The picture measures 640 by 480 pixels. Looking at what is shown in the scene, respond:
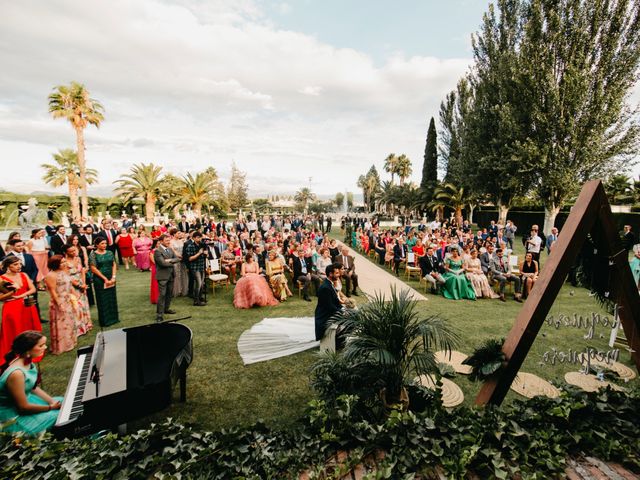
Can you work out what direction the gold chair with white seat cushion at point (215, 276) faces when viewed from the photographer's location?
facing the viewer and to the right of the viewer

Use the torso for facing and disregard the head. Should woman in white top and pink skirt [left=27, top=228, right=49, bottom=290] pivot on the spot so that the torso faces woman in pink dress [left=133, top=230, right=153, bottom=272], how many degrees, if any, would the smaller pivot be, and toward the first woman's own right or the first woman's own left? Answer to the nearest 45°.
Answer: approximately 90° to the first woman's own left

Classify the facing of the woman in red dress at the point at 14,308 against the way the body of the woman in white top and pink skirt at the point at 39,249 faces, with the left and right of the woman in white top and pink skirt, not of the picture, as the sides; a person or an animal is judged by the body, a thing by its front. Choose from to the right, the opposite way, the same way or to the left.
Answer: the same way

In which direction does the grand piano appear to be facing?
to the viewer's left

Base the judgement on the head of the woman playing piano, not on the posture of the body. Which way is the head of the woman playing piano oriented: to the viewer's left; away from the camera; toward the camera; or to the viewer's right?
to the viewer's right

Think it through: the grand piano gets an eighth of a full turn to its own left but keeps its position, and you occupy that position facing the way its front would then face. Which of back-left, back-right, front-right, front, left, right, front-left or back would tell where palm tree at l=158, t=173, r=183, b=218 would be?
back-right

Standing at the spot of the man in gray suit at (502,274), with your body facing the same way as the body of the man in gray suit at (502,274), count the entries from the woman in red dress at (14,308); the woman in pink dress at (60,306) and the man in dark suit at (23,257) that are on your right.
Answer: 3

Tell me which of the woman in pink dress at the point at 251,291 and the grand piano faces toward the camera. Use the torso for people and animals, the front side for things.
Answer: the woman in pink dress

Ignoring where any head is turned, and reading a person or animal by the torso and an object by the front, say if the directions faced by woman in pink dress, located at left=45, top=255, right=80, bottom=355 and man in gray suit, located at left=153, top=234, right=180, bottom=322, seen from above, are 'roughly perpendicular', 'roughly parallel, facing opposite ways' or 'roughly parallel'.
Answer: roughly parallel

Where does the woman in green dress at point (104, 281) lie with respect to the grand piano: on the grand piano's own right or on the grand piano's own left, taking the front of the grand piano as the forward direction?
on the grand piano's own right

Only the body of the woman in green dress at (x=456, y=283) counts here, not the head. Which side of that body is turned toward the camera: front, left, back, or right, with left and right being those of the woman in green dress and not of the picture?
front

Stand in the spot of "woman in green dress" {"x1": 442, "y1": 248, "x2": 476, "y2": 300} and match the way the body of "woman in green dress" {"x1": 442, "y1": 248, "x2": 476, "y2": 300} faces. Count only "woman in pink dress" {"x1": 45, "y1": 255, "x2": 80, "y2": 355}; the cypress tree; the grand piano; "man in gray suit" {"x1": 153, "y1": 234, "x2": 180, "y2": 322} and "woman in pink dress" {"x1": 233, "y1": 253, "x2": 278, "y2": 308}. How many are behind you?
1

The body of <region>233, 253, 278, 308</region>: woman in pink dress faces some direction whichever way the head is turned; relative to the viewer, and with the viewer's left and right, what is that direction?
facing the viewer

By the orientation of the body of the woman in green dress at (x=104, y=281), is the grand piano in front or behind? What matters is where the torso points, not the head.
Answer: in front

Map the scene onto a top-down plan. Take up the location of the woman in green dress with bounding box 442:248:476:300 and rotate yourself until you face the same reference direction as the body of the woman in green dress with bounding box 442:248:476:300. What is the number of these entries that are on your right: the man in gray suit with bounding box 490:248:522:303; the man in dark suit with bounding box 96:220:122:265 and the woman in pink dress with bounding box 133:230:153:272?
2

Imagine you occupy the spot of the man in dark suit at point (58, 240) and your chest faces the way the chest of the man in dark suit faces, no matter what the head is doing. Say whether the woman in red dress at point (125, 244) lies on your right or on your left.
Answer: on your left

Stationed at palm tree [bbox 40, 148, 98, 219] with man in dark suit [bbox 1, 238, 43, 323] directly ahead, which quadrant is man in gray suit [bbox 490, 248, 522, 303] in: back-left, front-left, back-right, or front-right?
front-left

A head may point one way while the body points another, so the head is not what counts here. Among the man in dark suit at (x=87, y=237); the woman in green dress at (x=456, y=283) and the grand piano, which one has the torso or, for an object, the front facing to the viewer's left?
the grand piano

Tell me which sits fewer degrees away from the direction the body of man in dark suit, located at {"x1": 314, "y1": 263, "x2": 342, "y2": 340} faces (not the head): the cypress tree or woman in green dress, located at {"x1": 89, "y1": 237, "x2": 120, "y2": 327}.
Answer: the cypress tree
